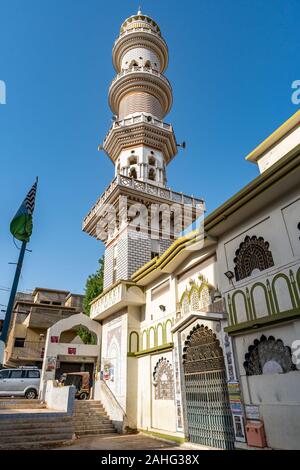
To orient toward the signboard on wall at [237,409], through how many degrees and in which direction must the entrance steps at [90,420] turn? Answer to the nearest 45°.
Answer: approximately 45° to its left

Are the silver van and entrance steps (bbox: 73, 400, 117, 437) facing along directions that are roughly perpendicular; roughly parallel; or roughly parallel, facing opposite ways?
roughly perpendicular

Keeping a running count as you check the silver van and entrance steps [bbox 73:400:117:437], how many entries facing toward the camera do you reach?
1

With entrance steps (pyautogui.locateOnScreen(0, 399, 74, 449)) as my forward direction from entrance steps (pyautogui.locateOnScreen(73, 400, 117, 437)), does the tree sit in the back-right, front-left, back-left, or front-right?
back-right

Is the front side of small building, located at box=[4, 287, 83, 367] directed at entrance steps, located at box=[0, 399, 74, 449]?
yes

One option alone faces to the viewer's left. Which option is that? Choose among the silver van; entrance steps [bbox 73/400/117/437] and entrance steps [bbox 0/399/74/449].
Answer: the silver van

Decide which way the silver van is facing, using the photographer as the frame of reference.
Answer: facing to the left of the viewer

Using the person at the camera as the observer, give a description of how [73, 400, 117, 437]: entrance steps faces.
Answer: facing the viewer

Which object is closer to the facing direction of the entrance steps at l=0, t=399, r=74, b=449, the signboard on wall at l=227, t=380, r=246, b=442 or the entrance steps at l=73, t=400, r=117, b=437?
the signboard on wall

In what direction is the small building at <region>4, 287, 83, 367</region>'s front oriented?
toward the camera

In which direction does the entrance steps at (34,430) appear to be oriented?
toward the camera

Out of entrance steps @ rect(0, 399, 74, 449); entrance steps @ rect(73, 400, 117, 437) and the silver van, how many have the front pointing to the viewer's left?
1

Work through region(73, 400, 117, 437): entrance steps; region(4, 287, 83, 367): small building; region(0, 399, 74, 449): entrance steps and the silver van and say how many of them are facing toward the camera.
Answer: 3
